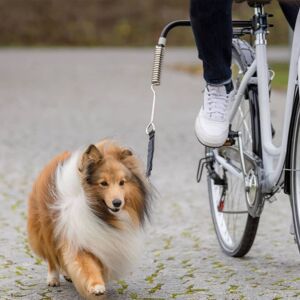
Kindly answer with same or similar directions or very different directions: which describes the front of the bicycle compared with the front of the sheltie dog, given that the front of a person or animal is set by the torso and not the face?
same or similar directions

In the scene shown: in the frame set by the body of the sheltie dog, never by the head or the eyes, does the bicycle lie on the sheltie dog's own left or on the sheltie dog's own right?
on the sheltie dog's own left

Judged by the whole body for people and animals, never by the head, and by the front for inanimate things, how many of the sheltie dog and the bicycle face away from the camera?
0

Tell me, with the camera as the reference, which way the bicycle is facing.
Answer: facing the viewer and to the right of the viewer

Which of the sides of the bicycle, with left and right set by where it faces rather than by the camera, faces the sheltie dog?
right
